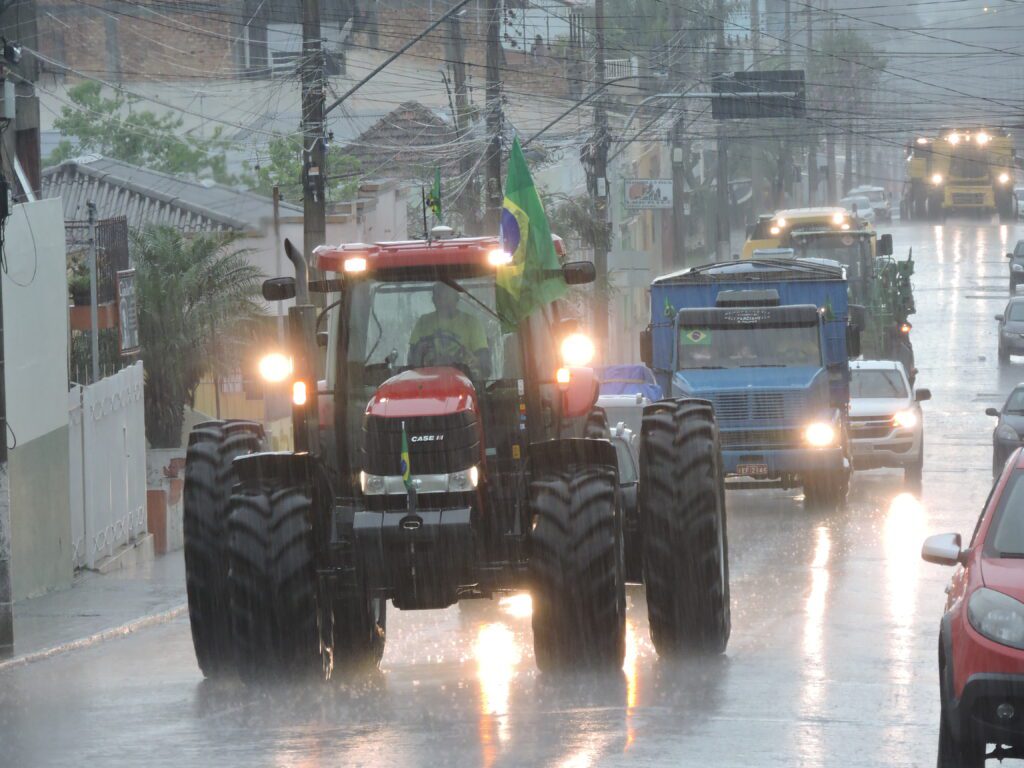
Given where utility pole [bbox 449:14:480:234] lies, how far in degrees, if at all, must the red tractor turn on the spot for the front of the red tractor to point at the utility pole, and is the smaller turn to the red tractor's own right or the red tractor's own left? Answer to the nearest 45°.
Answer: approximately 180°

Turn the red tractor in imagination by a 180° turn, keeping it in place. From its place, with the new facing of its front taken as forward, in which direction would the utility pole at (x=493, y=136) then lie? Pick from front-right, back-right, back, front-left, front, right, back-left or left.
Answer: front

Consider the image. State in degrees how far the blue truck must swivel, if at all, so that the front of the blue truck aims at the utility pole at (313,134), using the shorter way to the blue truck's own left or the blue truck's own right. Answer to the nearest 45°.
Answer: approximately 90° to the blue truck's own right

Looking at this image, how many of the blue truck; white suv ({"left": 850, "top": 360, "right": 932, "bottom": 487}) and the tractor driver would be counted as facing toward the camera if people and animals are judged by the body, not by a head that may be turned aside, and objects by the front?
3

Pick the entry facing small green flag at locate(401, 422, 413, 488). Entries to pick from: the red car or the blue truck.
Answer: the blue truck

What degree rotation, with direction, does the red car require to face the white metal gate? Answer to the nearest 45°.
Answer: approximately 135° to its right

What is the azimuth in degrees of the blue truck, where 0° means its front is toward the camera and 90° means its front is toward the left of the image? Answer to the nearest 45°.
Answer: approximately 0°

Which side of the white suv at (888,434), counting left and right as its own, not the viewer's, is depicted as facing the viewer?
front

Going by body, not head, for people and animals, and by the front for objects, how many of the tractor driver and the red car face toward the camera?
2
